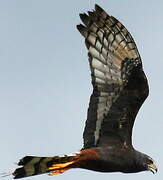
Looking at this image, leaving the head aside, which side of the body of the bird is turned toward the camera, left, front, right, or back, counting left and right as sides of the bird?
right
